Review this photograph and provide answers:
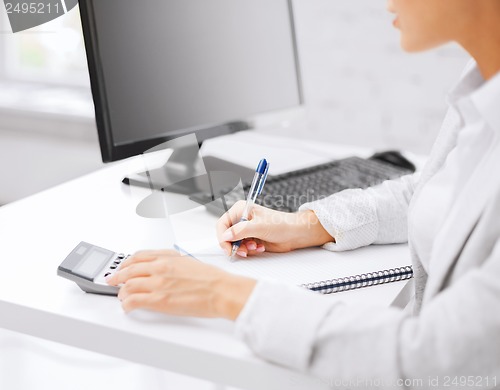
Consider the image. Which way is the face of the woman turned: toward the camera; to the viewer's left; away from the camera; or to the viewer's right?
to the viewer's left

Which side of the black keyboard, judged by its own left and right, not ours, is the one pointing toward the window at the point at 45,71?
back

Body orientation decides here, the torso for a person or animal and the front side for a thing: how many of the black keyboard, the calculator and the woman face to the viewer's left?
1

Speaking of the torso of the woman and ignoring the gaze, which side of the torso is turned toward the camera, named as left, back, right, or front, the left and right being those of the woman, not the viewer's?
left

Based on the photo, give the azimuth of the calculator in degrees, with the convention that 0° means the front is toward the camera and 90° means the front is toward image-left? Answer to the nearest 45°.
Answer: approximately 315°

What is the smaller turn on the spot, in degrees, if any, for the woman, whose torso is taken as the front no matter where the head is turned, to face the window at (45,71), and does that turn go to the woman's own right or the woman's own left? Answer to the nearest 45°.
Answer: approximately 45° to the woman's own right

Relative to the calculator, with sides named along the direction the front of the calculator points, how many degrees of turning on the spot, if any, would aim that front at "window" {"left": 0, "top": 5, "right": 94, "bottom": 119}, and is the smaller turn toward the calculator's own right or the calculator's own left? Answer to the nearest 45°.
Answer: approximately 135° to the calculator's own left
